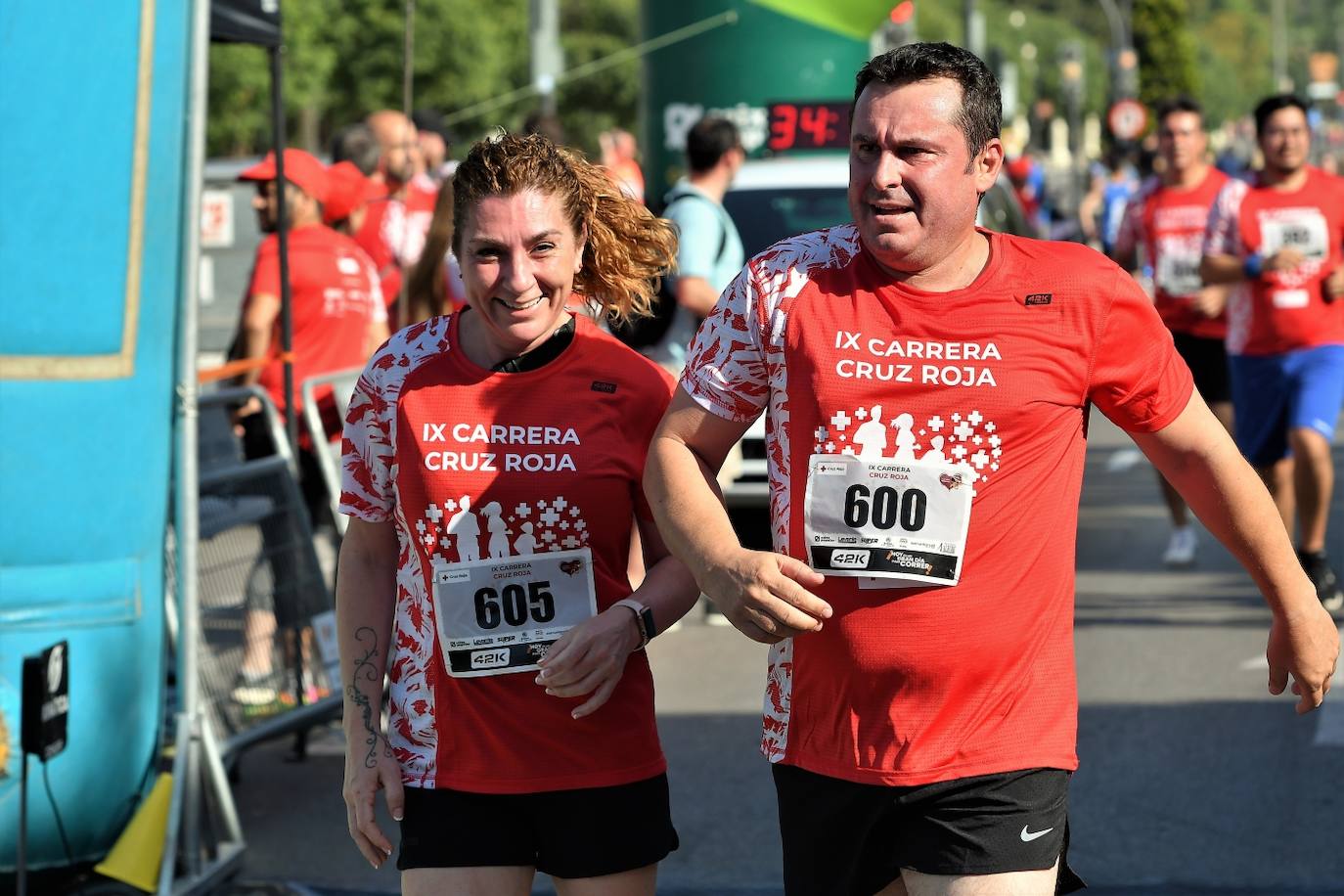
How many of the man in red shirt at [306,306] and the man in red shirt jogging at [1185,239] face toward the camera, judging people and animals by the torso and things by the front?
1

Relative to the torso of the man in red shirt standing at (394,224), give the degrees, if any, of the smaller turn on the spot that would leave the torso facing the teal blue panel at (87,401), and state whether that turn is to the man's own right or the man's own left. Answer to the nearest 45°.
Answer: approximately 45° to the man's own right

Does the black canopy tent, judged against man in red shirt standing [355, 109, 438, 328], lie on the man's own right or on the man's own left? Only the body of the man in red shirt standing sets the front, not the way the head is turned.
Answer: on the man's own right

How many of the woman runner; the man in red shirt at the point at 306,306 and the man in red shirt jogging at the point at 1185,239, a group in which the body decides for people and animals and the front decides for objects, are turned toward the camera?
2

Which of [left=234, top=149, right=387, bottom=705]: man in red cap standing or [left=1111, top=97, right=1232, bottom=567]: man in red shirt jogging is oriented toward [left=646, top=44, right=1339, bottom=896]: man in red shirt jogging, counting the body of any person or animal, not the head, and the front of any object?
[left=1111, top=97, right=1232, bottom=567]: man in red shirt jogging

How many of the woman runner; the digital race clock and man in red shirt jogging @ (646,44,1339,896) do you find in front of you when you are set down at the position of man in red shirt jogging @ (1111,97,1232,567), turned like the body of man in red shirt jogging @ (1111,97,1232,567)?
2

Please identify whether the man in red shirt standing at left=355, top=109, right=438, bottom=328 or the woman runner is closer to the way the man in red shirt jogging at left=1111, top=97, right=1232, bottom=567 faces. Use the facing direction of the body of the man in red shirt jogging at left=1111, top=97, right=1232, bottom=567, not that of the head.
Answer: the woman runner

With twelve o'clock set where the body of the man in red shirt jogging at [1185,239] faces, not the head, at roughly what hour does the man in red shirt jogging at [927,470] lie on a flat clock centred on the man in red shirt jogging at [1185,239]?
the man in red shirt jogging at [927,470] is roughly at 12 o'clock from the man in red shirt jogging at [1185,239].
